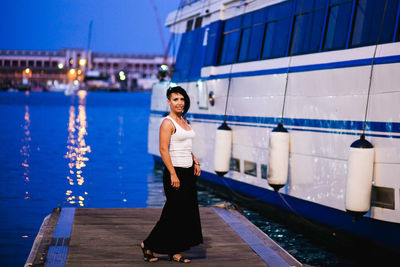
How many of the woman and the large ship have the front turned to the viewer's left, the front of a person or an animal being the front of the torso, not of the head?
0

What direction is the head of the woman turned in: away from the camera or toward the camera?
toward the camera

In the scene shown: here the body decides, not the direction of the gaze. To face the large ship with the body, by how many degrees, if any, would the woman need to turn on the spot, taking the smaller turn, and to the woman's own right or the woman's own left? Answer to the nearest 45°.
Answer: approximately 90° to the woman's own left

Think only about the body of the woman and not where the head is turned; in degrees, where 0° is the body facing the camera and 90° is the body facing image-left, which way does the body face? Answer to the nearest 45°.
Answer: approximately 315°
